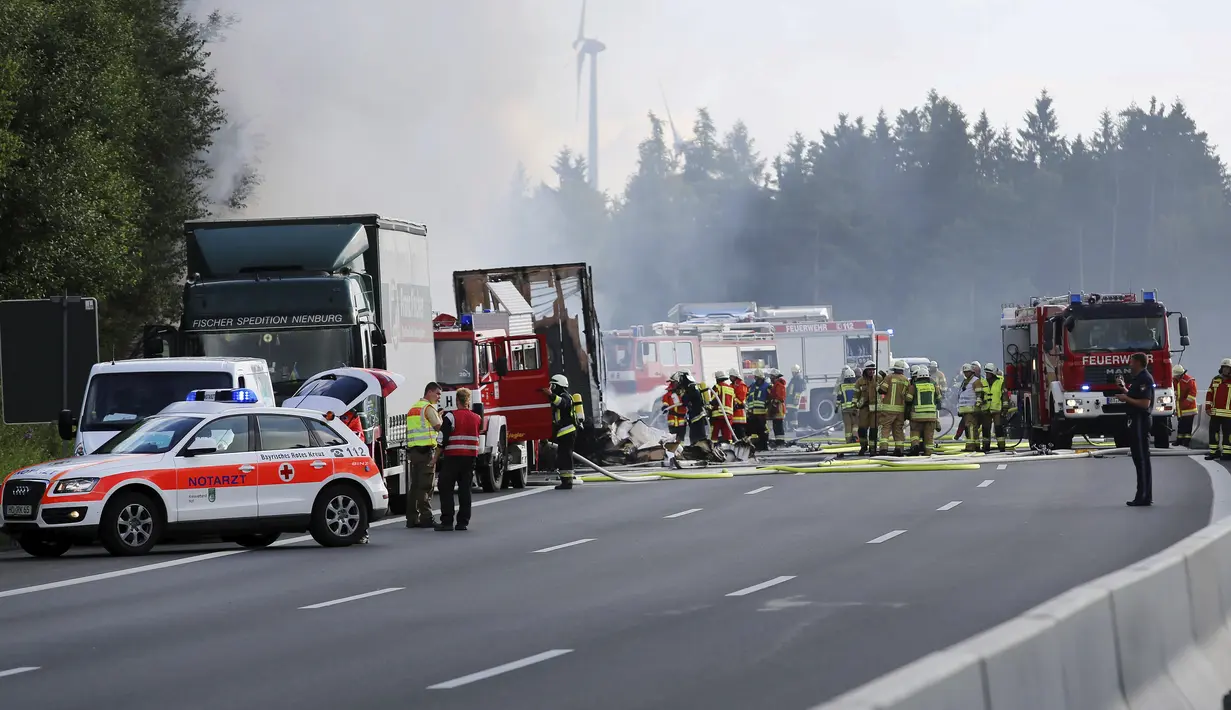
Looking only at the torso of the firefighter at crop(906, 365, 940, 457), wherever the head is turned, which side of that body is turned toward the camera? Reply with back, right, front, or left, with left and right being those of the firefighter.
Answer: back

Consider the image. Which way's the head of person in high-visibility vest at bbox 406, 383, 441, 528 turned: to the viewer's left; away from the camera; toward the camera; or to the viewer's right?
to the viewer's right

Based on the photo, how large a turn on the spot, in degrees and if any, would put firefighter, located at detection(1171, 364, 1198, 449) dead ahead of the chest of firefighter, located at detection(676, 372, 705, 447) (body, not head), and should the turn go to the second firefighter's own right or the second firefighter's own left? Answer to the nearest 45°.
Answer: approximately 180°

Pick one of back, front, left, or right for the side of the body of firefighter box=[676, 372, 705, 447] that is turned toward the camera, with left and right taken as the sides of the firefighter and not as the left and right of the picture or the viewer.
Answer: left

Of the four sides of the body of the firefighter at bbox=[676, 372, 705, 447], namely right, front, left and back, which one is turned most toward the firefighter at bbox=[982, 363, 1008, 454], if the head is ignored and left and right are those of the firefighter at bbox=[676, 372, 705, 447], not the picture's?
back

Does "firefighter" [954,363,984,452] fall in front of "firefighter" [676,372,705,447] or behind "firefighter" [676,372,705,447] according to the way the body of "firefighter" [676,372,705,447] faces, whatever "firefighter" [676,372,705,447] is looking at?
behind

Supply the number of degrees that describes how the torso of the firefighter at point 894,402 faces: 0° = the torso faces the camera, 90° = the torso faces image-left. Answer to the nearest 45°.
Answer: approximately 180°

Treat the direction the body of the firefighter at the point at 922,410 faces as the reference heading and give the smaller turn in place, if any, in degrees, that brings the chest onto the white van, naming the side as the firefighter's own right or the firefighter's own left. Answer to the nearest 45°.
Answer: approximately 135° to the firefighter's own left
